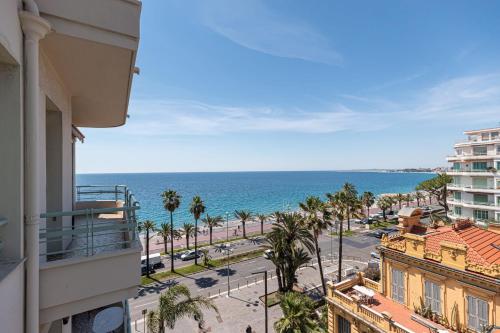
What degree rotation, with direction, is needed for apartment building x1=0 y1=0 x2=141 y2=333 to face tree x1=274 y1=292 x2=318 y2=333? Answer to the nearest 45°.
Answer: approximately 45° to its left

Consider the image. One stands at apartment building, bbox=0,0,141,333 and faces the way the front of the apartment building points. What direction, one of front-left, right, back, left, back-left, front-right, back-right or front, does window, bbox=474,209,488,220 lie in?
front

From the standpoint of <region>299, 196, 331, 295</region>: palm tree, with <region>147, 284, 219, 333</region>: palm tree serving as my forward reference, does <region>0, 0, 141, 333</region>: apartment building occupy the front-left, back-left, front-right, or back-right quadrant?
front-left

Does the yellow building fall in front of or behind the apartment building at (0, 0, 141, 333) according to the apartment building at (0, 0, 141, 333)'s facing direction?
in front

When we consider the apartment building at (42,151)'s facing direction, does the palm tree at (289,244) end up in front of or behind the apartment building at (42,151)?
in front

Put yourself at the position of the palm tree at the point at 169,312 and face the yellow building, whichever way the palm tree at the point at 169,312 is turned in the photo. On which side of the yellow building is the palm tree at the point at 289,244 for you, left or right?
left

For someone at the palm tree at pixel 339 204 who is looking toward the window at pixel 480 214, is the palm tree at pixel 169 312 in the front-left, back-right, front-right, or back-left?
back-right

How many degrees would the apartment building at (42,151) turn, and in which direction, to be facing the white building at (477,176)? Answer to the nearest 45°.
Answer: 0° — it already faces it

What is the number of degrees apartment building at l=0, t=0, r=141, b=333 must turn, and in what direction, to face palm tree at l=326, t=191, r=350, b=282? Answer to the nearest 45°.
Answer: approximately 45° to its left
